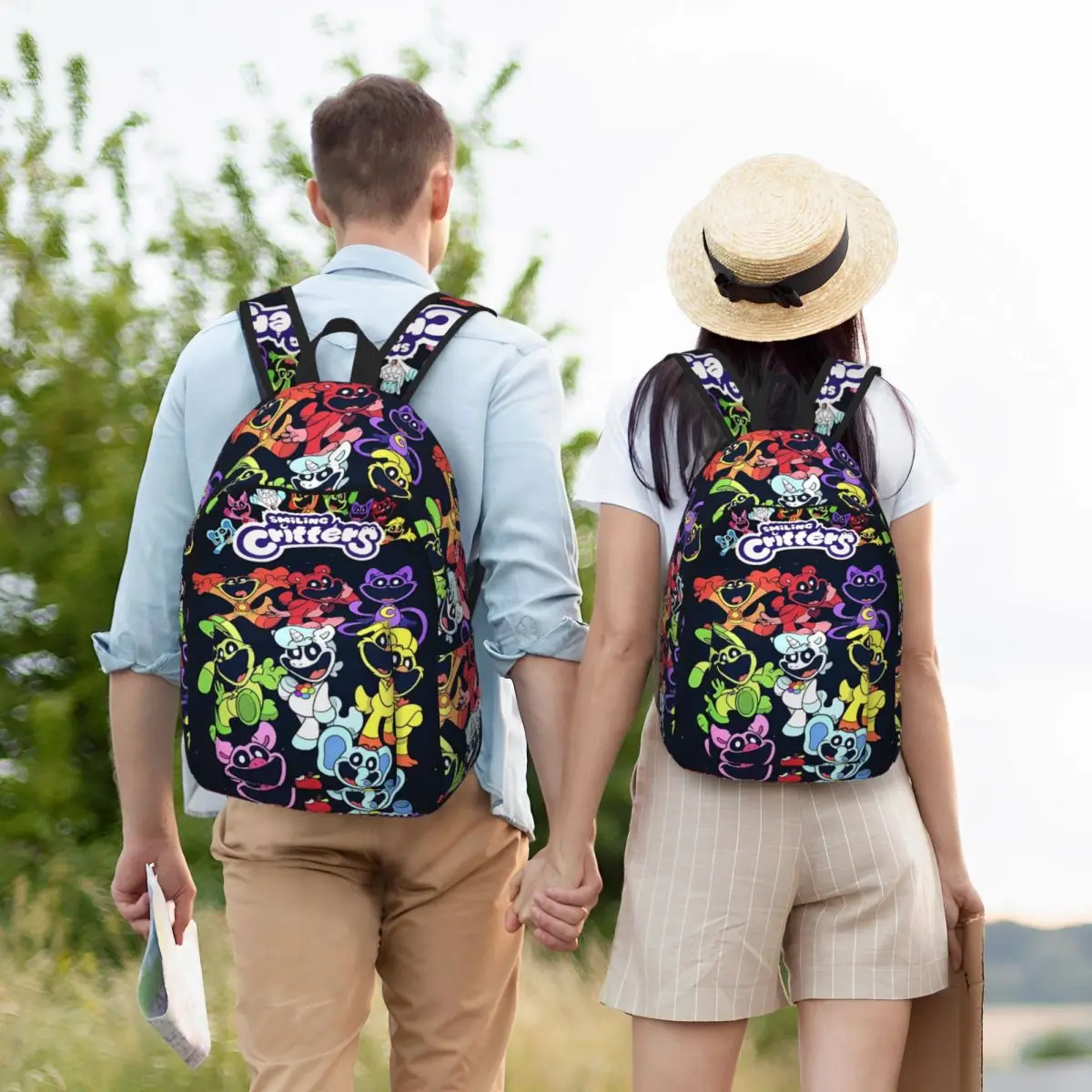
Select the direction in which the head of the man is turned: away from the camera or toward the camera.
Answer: away from the camera

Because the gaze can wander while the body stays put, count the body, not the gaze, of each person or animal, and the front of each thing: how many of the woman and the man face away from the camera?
2

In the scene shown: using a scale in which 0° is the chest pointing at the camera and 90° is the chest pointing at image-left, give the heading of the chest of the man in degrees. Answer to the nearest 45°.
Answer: approximately 180°

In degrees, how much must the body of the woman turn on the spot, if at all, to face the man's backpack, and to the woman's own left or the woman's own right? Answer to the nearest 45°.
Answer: approximately 90° to the woman's own left

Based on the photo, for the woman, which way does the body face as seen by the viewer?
away from the camera

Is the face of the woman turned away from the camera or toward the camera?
away from the camera
